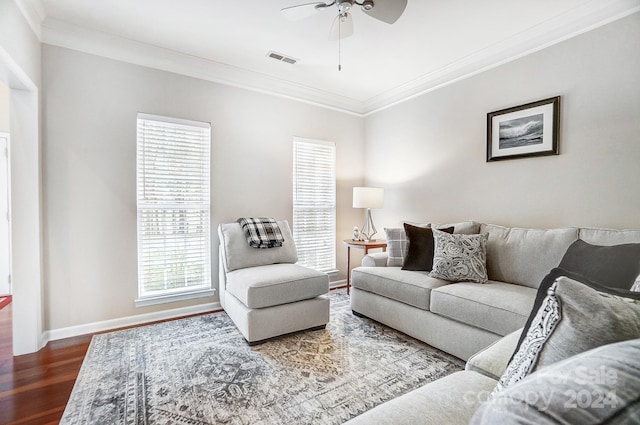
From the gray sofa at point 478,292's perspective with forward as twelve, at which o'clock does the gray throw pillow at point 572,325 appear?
The gray throw pillow is roughly at 10 o'clock from the gray sofa.

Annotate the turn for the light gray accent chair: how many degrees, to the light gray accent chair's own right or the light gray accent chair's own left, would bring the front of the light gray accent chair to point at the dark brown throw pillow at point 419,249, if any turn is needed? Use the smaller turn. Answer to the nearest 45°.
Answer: approximately 45° to the light gray accent chair's own left

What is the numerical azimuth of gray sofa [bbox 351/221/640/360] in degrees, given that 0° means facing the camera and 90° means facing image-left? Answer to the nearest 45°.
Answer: approximately 45°

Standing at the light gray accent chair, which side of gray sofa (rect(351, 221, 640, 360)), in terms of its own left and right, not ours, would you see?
front

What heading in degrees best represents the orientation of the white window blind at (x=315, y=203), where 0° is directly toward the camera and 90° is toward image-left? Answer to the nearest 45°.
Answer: approximately 315°

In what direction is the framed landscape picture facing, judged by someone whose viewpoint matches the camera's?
facing the viewer and to the left of the viewer

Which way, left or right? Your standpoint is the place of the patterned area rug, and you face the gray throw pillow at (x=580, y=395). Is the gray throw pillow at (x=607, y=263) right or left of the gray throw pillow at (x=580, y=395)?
left

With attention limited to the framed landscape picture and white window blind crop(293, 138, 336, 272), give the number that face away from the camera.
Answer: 0

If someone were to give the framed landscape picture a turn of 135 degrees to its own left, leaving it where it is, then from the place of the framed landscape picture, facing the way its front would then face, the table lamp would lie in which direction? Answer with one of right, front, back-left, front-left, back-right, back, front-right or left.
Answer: back

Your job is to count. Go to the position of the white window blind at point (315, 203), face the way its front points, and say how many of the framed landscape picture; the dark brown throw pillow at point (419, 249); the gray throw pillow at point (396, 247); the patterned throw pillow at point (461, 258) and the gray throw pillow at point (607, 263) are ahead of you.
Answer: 5

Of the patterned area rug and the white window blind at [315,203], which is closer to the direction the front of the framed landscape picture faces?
the patterned area rug

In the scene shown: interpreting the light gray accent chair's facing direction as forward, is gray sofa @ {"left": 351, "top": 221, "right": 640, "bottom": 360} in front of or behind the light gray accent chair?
in front

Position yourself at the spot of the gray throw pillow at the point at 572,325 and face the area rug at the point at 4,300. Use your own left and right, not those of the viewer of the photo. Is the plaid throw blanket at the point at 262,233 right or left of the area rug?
right

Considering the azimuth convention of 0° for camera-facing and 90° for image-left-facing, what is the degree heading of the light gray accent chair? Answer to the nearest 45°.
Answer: approximately 315°

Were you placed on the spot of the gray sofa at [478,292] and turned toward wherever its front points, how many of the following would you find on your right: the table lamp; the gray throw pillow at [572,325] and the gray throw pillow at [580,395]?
1

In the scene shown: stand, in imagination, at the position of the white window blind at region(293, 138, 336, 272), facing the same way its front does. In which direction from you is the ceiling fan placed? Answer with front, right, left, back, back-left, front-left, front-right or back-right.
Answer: front-right

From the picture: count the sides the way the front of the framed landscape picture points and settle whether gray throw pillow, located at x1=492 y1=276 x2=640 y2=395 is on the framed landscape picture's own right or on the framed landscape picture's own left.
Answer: on the framed landscape picture's own left

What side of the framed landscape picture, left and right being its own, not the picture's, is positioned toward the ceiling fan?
front
